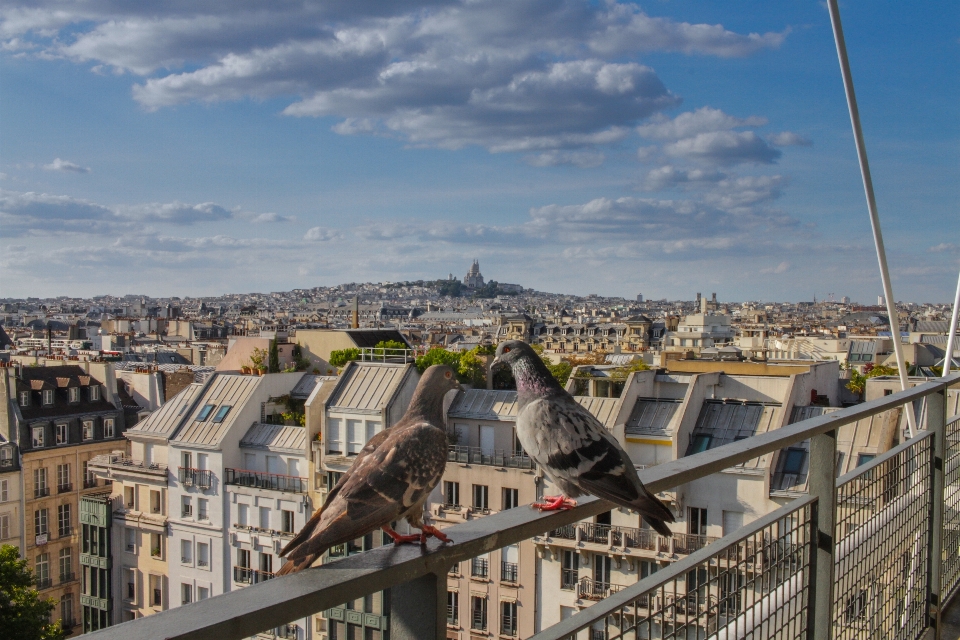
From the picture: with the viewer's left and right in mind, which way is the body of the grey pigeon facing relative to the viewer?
facing to the left of the viewer

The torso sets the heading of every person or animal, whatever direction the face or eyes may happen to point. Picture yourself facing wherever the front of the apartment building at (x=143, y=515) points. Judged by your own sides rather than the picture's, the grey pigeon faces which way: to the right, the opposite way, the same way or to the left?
to the right

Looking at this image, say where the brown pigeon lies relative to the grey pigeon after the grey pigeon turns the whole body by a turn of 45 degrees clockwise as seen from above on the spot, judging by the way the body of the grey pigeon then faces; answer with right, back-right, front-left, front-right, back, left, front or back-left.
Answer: left

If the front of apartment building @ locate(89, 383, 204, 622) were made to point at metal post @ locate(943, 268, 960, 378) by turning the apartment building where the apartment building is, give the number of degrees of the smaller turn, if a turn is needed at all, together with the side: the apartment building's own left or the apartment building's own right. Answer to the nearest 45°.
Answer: approximately 45° to the apartment building's own left

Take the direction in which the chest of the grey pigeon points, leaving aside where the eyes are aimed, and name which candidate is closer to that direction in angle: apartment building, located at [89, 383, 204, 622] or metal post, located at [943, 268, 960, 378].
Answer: the apartment building

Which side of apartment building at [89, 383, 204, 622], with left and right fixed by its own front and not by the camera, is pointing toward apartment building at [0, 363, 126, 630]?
right

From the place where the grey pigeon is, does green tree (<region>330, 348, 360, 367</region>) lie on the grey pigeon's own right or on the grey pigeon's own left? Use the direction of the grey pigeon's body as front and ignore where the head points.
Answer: on the grey pigeon's own right

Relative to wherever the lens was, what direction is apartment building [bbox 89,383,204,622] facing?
facing the viewer and to the left of the viewer

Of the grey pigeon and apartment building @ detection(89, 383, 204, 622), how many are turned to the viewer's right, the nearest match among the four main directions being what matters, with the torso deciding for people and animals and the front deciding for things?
0

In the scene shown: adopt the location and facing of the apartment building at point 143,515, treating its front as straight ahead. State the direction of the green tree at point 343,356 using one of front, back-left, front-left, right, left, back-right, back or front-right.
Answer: back

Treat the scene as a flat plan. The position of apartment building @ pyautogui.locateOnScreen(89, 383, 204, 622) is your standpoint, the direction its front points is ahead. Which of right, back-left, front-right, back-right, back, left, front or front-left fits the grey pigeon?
front-left
